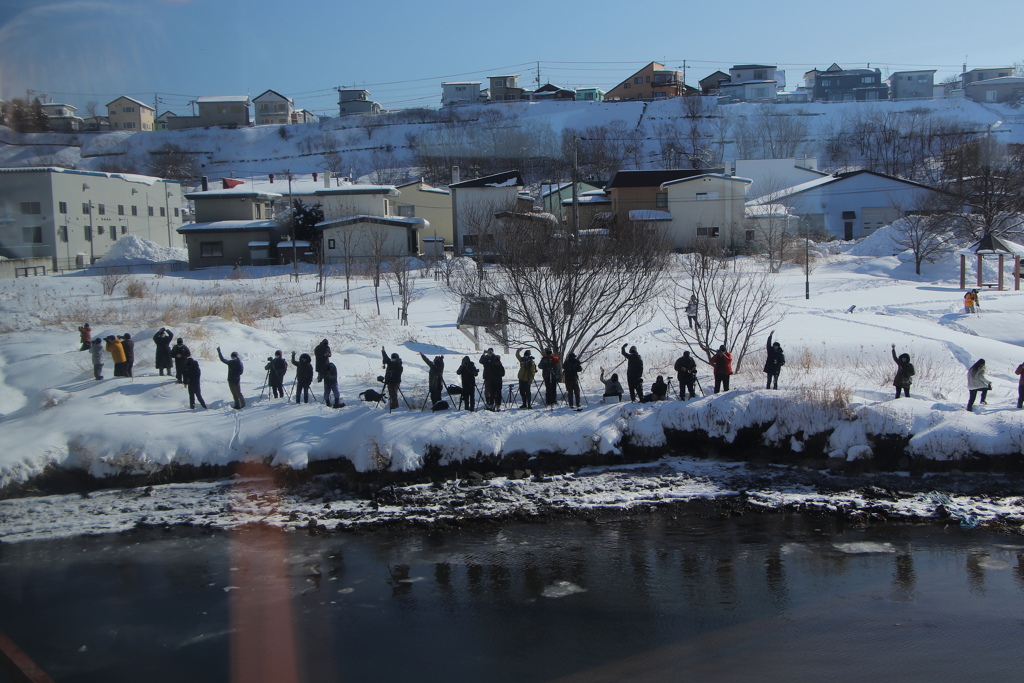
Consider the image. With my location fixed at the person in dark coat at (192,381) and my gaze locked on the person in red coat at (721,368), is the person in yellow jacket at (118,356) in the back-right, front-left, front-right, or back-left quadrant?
back-left

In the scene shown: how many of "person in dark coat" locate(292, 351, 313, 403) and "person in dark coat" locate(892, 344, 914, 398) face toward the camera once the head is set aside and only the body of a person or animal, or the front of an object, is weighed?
2

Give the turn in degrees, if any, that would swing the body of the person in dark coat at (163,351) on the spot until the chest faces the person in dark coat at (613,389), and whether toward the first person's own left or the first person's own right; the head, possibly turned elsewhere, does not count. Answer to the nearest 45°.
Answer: approximately 45° to the first person's own left

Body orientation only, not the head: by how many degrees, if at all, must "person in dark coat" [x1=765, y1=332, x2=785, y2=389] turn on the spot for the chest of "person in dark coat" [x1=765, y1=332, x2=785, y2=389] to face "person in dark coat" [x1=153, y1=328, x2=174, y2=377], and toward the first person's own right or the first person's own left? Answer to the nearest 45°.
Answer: approximately 90° to the first person's own right

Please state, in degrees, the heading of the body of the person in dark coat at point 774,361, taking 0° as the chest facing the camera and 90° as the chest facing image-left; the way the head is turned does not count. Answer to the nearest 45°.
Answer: approximately 0°

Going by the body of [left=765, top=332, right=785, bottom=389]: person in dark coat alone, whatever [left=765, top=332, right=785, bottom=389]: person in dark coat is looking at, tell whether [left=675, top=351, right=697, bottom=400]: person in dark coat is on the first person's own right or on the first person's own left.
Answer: on the first person's own right
